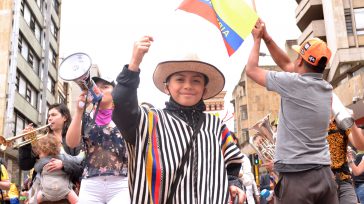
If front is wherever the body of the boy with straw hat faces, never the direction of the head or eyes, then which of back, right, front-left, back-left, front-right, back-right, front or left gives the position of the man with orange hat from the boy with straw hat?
back-left

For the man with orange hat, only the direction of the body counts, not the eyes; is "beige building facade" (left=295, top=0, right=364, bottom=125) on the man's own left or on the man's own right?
on the man's own right

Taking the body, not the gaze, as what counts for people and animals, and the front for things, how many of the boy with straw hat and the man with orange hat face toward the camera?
1

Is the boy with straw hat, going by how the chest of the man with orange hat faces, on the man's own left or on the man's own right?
on the man's own left

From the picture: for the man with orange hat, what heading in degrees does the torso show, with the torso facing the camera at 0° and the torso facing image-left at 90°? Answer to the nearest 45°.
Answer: approximately 135°

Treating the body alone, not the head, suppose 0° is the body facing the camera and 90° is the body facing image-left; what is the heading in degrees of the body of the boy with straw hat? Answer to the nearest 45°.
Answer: approximately 0°
